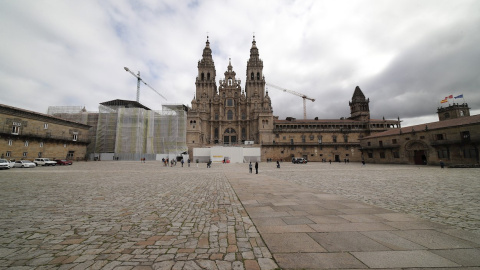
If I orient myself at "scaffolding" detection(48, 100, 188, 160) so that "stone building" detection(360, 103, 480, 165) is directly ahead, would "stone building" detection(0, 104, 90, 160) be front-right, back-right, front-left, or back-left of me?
back-right

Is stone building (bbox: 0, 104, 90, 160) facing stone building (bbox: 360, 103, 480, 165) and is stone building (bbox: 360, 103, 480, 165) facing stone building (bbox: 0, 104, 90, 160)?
yes

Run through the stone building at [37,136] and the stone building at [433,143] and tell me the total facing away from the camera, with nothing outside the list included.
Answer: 0

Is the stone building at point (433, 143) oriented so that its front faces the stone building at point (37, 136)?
yes

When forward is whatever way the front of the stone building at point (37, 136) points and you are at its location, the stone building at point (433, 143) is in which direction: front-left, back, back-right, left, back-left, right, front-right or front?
front

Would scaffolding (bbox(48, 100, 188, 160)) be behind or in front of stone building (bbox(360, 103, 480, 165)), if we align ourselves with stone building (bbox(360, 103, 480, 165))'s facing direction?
in front

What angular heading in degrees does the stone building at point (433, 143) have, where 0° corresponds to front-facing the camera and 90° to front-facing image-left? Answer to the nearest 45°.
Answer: approximately 45°

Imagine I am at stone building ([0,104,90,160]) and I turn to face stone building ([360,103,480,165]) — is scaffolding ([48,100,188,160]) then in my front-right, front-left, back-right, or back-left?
front-left

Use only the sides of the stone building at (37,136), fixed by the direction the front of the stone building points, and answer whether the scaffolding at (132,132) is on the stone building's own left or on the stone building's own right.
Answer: on the stone building's own left

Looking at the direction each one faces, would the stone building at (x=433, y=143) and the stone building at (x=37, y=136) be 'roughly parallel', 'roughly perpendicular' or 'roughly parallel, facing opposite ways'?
roughly parallel, facing opposite ways
